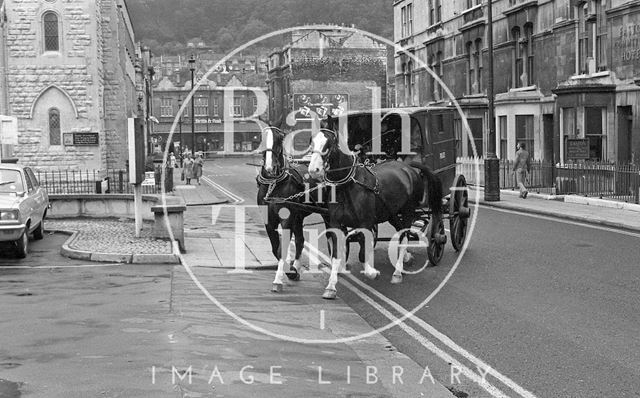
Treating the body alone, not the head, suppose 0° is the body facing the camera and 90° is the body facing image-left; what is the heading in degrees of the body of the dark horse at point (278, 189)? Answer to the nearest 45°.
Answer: approximately 0°

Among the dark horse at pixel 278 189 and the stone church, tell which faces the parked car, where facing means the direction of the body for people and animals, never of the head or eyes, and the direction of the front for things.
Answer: the stone church

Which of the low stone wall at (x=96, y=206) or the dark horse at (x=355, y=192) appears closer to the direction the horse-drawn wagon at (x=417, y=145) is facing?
the dark horse

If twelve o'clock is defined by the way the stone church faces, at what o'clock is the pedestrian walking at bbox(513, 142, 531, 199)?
The pedestrian walking is roughly at 10 o'clock from the stone church.

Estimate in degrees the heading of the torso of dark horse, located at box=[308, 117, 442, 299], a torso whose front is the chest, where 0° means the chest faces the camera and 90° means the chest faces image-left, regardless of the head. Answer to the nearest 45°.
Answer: approximately 45°

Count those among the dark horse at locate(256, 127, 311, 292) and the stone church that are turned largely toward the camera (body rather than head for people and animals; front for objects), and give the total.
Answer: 2

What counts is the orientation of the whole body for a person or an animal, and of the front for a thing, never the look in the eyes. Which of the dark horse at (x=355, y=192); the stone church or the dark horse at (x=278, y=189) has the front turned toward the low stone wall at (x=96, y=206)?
the stone church

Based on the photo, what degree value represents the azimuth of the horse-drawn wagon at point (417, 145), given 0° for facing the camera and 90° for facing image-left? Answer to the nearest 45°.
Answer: approximately 45°

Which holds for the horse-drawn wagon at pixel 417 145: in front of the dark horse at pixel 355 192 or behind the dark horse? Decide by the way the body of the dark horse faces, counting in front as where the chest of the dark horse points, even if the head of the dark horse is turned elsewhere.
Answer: behind
